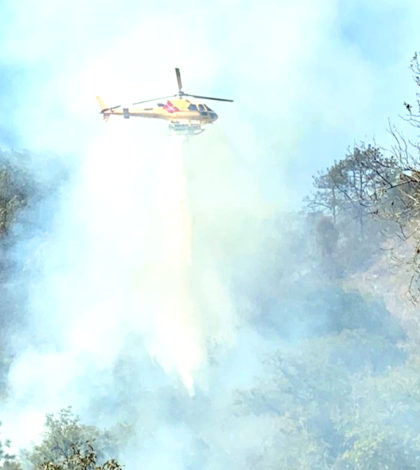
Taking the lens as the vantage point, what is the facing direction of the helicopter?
facing to the right of the viewer
